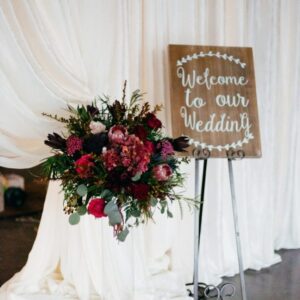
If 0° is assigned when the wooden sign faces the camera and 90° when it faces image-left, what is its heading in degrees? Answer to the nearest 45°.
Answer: approximately 0°

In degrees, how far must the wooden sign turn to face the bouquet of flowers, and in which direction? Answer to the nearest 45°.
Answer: approximately 45° to its right
